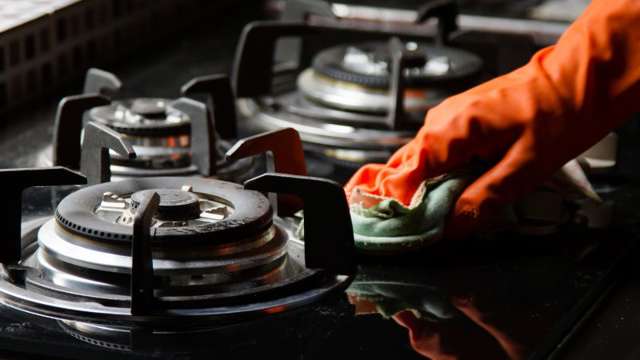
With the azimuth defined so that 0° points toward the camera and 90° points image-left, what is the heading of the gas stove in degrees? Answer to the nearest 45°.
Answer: approximately 315°
